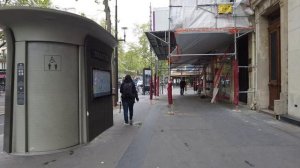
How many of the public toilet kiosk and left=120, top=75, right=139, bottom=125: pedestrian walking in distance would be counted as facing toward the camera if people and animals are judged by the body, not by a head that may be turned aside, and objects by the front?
1

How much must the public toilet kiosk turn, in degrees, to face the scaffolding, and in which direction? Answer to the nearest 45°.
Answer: approximately 135° to its left

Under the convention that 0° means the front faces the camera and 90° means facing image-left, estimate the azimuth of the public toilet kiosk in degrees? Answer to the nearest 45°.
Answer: approximately 0°

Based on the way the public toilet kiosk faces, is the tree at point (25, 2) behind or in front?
behind

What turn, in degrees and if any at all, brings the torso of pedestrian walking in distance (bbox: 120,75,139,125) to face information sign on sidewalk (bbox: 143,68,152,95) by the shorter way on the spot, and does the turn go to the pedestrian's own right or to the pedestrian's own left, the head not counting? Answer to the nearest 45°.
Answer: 0° — they already face it

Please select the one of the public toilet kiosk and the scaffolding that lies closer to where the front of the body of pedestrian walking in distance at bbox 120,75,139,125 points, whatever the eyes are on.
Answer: the scaffolding

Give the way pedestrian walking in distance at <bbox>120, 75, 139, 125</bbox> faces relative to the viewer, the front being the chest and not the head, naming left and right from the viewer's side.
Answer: facing away from the viewer

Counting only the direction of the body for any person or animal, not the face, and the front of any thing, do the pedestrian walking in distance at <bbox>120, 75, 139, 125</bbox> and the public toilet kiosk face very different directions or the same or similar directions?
very different directions

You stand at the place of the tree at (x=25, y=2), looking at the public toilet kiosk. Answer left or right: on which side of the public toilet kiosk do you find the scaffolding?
left

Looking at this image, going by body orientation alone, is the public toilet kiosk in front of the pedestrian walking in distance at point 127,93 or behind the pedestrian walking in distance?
behind

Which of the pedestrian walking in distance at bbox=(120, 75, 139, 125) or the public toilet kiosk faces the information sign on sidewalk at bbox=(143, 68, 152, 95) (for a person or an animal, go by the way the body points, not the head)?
the pedestrian walking in distance
